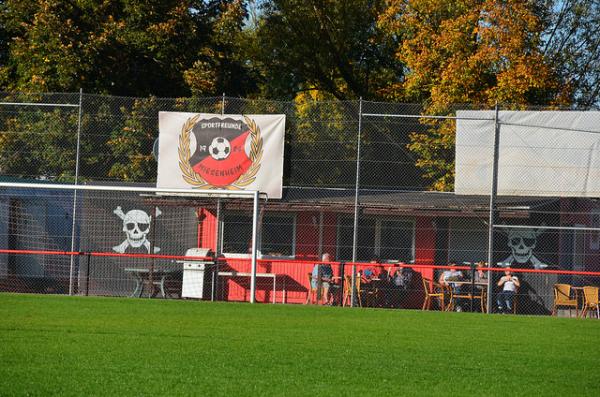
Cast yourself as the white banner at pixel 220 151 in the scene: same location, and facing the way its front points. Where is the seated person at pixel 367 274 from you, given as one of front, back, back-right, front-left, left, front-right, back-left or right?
left

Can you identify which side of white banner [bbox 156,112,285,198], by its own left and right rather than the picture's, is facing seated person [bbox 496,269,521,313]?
left

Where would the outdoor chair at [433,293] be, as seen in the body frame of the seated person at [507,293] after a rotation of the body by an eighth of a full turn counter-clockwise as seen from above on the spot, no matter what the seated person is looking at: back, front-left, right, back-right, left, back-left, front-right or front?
back-right

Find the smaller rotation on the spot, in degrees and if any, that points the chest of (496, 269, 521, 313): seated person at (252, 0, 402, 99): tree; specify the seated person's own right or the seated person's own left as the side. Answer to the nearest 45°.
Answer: approximately 135° to the seated person's own right

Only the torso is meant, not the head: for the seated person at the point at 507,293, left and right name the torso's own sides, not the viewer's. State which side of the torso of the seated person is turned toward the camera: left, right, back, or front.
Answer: front

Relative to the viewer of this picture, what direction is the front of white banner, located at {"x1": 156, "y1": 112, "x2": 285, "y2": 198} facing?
facing the viewer

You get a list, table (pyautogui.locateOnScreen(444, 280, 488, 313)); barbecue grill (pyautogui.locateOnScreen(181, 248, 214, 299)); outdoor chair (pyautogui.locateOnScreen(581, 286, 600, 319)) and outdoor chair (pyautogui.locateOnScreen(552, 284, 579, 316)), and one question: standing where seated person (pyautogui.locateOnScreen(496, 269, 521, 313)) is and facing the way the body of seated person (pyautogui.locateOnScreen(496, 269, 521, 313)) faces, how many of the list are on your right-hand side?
2
